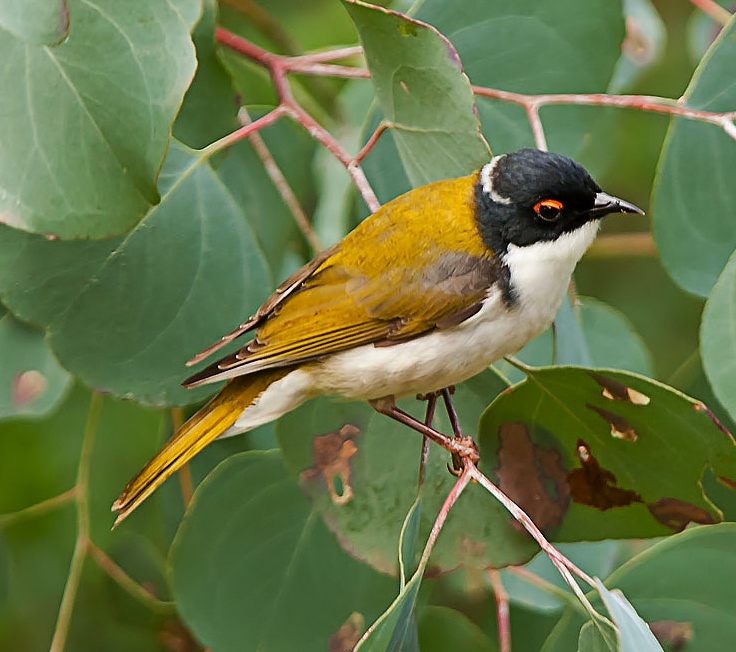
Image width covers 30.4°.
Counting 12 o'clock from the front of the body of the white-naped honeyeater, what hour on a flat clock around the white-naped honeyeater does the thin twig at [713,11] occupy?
The thin twig is roughly at 11 o'clock from the white-naped honeyeater.

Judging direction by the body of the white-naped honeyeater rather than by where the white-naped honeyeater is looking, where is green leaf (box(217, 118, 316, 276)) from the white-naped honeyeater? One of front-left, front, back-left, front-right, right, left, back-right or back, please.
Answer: left

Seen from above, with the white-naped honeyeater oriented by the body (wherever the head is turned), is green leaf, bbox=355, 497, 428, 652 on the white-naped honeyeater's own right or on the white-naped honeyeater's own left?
on the white-naped honeyeater's own right

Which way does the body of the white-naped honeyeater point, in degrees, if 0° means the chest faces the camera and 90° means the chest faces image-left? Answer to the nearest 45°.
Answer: approximately 270°

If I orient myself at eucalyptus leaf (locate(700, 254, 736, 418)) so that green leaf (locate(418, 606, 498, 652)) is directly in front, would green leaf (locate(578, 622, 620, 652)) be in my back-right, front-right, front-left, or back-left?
front-left

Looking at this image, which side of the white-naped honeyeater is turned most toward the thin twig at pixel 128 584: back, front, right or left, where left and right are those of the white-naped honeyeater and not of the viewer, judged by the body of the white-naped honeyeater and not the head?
back

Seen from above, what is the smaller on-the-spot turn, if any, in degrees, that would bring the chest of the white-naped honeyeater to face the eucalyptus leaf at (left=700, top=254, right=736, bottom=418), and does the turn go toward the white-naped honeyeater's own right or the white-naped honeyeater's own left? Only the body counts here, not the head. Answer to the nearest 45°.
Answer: approximately 45° to the white-naped honeyeater's own right
